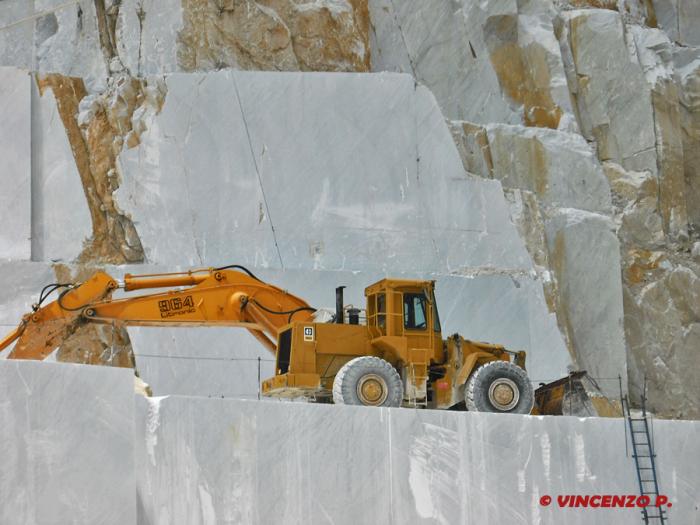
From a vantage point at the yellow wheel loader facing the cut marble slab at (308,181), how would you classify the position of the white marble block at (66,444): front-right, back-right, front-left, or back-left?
back-left

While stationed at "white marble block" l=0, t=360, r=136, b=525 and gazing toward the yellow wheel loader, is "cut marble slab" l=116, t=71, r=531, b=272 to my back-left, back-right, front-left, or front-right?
front-left

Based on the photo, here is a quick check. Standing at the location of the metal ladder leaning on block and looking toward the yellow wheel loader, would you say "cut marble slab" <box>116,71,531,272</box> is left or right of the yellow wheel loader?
right

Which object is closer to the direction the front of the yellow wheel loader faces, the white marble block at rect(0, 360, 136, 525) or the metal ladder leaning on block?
the metal ladder leaning on block

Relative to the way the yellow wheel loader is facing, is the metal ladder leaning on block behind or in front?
in front

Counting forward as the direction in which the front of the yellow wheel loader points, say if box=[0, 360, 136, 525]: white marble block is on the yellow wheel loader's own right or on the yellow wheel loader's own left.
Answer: on the yellow wheel loader's own right

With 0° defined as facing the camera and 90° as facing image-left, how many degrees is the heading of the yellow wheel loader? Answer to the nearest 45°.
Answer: approximately 270°

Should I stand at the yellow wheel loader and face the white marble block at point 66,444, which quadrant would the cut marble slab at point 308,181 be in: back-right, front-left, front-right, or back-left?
back-right
